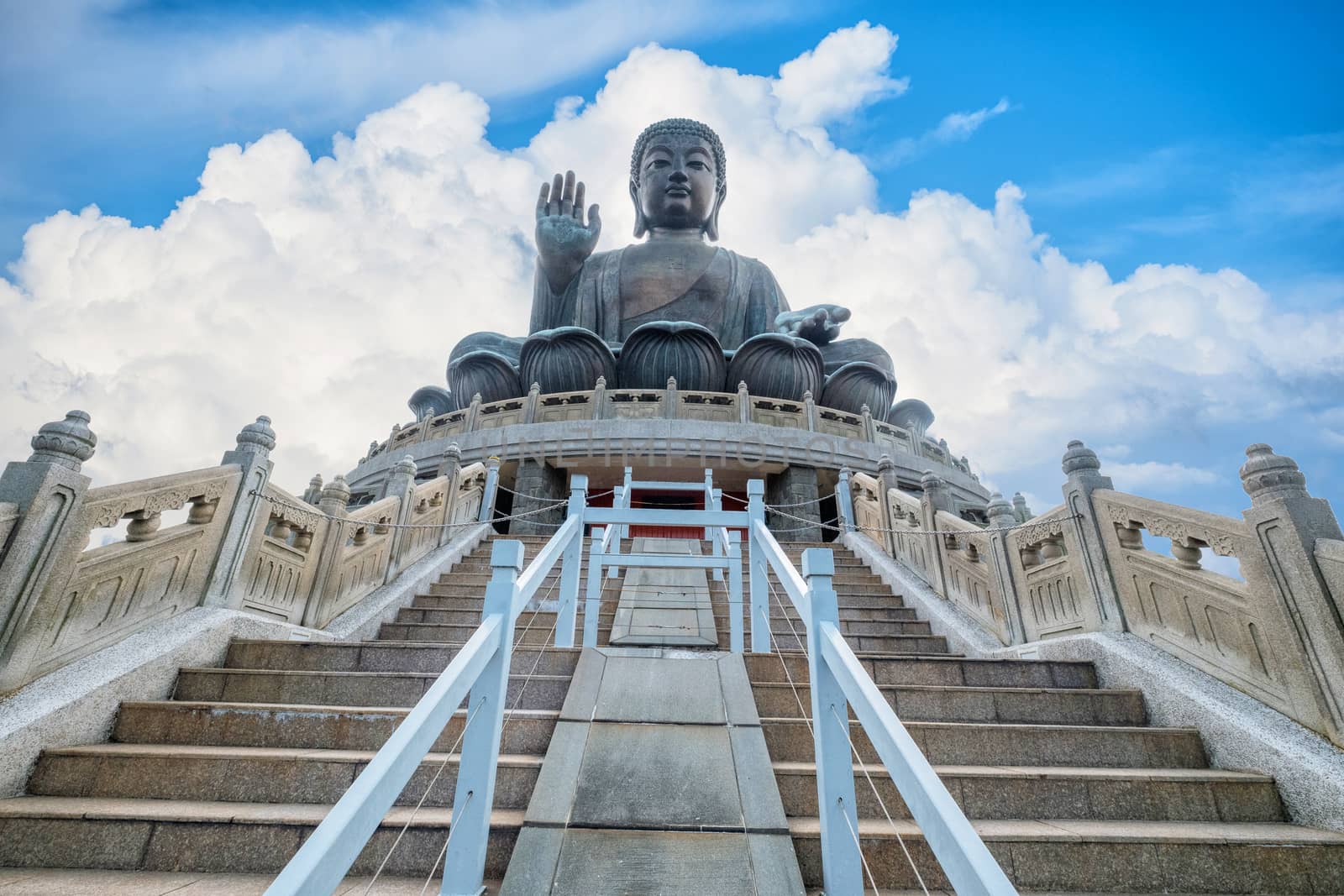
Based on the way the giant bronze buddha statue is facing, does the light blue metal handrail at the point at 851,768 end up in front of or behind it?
in front

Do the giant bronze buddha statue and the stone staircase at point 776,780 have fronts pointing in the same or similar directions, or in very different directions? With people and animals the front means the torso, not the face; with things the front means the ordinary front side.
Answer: same or similar directions

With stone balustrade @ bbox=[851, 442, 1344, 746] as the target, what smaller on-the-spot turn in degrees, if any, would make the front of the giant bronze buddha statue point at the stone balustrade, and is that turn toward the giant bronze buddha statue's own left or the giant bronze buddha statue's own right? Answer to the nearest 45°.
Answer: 0° — it already faces it

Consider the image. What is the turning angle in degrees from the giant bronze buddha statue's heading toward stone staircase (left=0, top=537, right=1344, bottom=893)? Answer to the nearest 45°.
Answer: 0° — it already faces it

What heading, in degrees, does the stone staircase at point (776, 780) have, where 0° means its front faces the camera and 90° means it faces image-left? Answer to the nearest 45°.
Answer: approximately 0°

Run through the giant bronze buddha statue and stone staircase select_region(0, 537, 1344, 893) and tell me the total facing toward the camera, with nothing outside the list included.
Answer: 2

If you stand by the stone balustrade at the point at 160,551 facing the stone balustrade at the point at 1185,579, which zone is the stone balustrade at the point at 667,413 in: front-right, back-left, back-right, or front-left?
front-left

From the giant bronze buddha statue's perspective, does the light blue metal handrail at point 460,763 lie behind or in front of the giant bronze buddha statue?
in front

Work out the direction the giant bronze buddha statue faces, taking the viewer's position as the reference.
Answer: facing the viewer

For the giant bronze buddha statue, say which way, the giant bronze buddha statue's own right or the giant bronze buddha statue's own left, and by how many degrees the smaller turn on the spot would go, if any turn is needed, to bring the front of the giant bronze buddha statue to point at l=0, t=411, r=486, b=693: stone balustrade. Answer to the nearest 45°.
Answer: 0° — it already faces it
